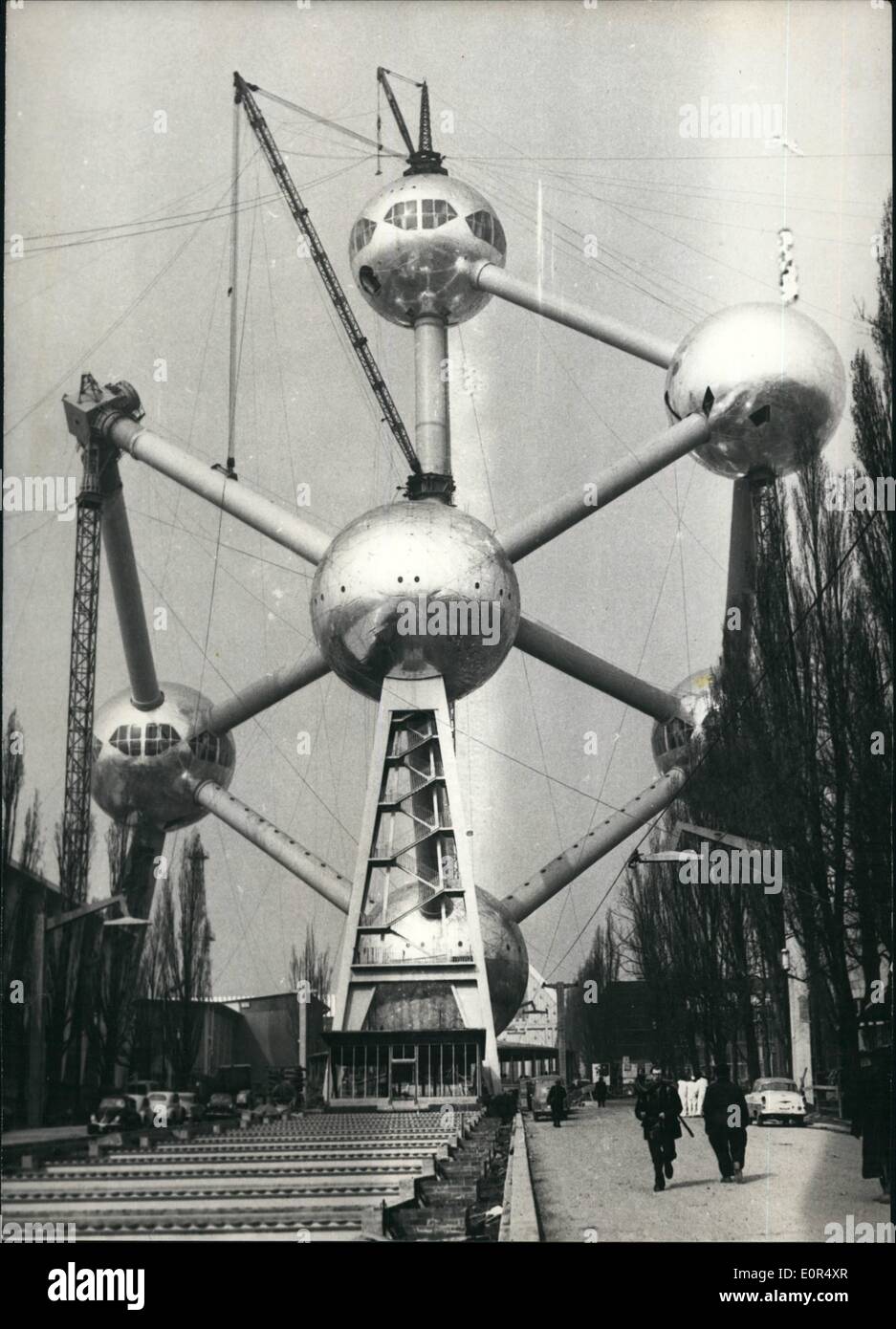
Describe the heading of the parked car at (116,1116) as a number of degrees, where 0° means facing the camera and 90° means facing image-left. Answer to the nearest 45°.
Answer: approximately 45°

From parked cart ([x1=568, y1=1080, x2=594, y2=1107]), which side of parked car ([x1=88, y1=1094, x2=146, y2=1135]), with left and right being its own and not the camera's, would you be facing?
back

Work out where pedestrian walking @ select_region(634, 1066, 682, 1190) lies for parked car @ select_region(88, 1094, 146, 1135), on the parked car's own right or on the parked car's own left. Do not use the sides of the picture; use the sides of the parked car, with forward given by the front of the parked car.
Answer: on the parked car's own left

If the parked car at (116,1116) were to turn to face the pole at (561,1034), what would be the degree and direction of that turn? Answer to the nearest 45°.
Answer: approximately 180°
